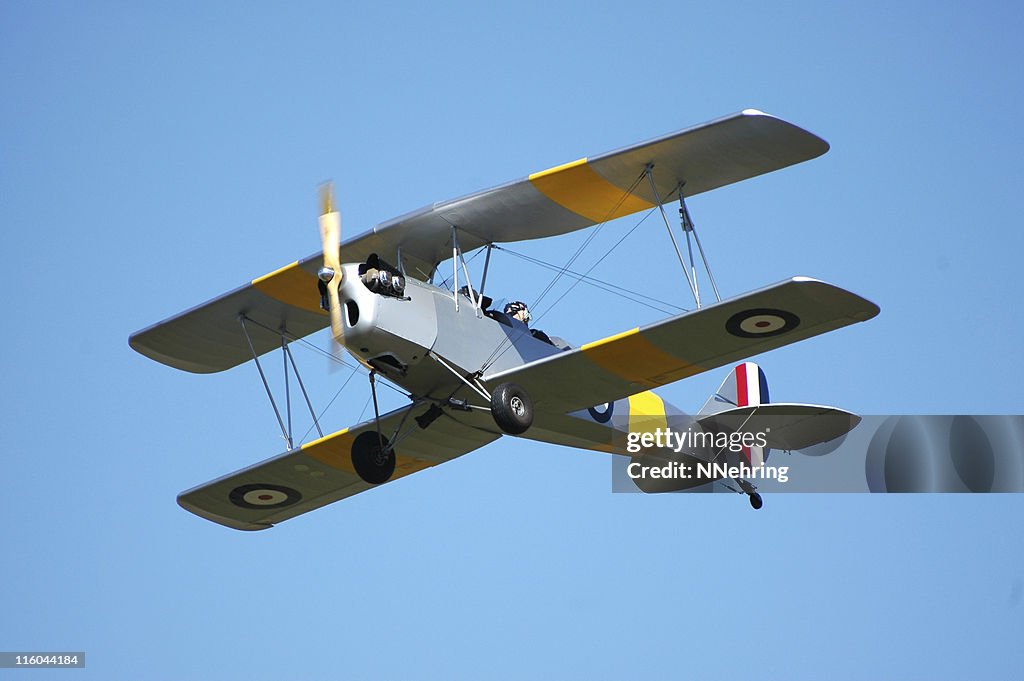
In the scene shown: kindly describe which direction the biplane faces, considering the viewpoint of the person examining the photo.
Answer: facing the viewer and to the left of the viewer
